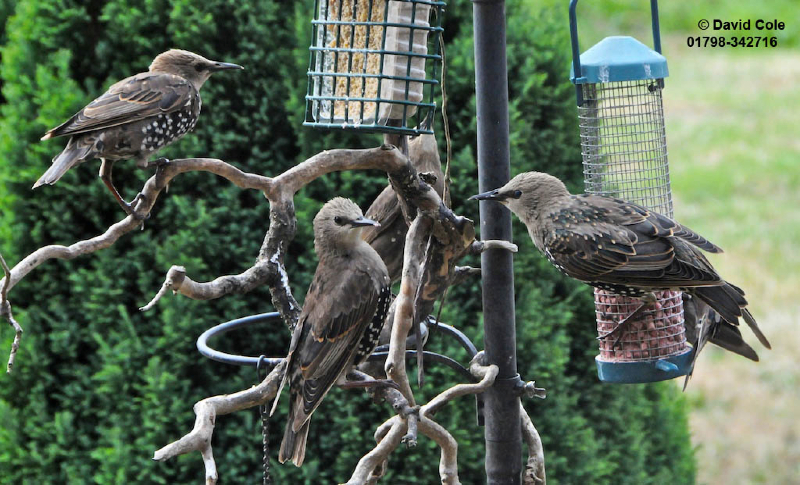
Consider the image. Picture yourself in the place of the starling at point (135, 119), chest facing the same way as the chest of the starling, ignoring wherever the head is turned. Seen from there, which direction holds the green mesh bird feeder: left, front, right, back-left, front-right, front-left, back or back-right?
front-right

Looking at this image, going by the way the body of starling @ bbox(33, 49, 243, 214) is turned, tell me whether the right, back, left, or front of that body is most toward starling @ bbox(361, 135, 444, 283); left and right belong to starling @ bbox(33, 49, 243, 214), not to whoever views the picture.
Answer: front

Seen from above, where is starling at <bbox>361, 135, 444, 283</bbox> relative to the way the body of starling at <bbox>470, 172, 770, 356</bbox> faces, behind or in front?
in front

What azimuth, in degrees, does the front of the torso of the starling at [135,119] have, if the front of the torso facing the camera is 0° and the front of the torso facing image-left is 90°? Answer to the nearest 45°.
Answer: approximately 270°

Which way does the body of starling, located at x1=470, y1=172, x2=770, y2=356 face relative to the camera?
to the viewer's left

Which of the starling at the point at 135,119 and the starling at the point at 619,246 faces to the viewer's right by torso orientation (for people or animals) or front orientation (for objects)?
the starling at the point at 135,119

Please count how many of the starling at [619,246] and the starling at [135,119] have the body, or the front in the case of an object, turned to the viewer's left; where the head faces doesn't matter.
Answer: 1
